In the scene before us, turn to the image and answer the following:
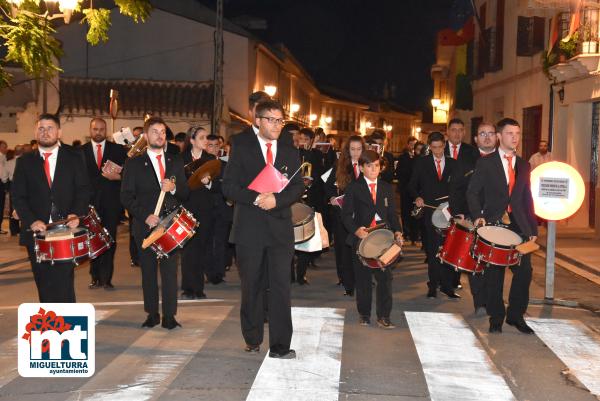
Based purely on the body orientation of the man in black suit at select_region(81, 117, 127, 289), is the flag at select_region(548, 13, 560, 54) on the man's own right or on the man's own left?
on the man's own left

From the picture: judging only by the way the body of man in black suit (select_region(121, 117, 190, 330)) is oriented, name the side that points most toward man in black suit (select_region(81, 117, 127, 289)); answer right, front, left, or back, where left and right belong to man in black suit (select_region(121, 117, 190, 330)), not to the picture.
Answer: back

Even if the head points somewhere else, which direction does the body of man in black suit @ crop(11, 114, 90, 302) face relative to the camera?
toward the camera

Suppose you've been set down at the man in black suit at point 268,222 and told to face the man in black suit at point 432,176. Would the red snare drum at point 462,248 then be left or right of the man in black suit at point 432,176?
right

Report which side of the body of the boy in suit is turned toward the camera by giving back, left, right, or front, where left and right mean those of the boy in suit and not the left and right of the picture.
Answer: front

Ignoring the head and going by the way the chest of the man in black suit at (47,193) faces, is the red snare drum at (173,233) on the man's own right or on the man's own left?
on the man's own left

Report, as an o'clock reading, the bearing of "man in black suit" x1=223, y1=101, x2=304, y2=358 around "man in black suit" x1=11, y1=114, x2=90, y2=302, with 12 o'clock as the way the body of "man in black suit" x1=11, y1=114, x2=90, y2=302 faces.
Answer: "man in black suit" x1=223, y1=101, x2=304, y2=358 is roughly at 10 o'clock from "man in black suit" x1=11, y1=114, x2=90, y2=302.

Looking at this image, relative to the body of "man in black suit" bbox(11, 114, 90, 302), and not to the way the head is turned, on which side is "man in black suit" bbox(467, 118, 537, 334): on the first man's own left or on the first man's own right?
on the first man's own left

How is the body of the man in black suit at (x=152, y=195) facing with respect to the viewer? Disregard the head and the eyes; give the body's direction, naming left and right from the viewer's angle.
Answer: facing the viewer

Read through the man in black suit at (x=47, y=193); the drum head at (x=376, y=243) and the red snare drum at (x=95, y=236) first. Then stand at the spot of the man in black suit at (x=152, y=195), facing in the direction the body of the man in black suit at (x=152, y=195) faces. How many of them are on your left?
1

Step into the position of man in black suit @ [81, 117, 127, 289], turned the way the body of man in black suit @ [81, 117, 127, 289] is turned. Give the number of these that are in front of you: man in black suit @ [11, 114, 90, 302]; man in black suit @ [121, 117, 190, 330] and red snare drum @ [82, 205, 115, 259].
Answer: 3

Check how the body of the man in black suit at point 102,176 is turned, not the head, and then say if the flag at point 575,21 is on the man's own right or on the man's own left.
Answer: on the man's own left
